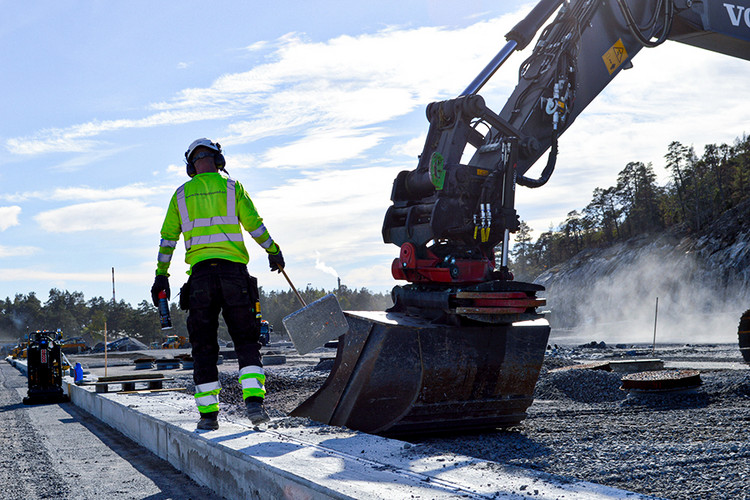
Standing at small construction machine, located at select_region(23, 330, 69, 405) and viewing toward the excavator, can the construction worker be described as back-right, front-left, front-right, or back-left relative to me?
front-right

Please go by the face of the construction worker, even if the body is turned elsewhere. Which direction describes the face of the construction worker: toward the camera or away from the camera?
away from the camera

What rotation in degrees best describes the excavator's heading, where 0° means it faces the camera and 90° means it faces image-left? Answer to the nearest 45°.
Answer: approximately 90°

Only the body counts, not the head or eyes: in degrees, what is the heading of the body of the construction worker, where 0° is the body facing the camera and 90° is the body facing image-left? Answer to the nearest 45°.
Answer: approximately 180°

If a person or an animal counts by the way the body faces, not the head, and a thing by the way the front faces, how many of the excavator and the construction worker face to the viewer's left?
1

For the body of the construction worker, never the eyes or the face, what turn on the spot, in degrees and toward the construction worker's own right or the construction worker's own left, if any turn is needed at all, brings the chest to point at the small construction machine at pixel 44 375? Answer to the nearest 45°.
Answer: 0° — they already face it
